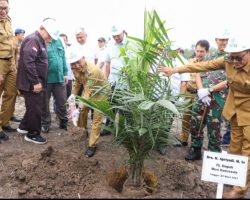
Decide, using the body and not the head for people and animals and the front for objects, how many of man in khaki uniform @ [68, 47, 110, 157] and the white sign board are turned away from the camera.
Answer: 0

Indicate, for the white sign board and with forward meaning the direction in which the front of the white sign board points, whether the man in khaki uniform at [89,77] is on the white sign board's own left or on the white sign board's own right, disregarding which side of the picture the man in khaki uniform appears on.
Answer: on the white sign board's own right

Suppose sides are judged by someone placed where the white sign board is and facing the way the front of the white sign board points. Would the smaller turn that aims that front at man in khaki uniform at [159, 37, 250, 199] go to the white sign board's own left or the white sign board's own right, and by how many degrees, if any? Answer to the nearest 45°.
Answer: approximately 180°

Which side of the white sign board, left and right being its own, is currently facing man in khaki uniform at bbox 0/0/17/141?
right

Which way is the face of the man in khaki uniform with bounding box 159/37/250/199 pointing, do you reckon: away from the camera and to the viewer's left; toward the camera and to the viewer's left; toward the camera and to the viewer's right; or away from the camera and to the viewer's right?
toward the camera and to the viewer's left

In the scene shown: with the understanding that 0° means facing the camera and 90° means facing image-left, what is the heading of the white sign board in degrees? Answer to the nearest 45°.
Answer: approximately 0°
